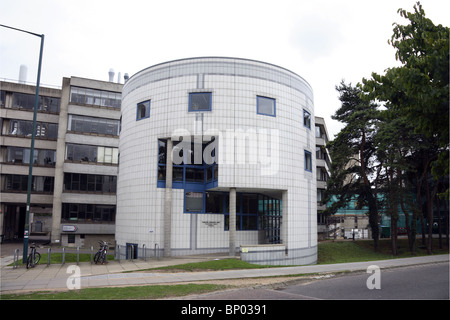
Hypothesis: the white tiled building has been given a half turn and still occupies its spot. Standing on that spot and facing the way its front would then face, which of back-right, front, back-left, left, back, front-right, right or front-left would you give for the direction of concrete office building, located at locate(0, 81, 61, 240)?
front-left

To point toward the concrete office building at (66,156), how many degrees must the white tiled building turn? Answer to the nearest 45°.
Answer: approximately 135° to its right

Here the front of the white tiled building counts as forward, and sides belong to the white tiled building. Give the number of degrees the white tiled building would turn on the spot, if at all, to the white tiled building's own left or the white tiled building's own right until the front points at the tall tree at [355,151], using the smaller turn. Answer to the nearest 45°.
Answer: approximately 135° to the white tiled building's own left

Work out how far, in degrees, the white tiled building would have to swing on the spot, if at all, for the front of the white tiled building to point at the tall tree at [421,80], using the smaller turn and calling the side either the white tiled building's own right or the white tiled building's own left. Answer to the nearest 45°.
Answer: approximately 45° to the white tiled building's own left

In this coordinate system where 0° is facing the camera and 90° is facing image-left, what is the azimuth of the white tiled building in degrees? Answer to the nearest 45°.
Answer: approximately 0°

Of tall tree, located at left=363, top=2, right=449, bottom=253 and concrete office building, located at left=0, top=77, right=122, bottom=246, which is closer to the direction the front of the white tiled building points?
the tall tree
